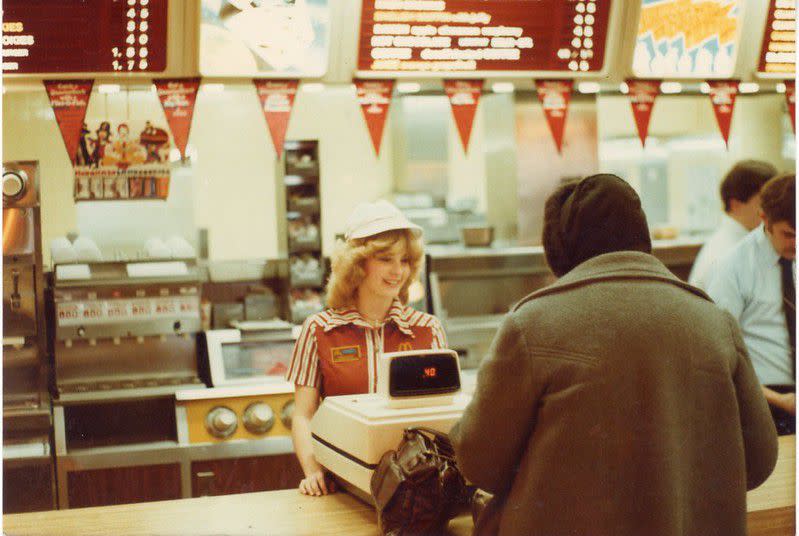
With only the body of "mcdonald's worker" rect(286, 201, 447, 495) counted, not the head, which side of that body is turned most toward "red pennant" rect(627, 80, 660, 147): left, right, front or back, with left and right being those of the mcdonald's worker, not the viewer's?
left

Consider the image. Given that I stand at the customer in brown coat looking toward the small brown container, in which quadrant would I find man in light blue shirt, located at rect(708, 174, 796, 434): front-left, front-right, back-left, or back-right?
front-right

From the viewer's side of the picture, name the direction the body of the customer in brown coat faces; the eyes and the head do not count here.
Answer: away from the camera

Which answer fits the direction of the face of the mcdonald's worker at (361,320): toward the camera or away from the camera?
toward the camera

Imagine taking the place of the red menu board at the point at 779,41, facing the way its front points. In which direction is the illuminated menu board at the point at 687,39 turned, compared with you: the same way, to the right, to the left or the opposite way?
the same way

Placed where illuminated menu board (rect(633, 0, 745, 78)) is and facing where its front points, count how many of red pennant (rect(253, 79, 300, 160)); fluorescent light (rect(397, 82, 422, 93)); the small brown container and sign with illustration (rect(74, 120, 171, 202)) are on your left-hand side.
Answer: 0

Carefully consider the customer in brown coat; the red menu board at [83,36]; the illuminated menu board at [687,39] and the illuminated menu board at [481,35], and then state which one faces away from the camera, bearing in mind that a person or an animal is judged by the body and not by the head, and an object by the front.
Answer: the customer in brown coat

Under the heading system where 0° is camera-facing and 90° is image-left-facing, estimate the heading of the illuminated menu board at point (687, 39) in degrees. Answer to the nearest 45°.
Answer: approximately 0°

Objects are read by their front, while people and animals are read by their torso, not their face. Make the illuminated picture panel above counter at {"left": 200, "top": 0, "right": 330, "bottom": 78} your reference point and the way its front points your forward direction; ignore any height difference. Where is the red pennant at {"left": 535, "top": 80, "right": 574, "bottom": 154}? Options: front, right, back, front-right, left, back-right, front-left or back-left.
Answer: left

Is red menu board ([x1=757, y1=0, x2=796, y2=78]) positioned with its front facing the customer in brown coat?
yes

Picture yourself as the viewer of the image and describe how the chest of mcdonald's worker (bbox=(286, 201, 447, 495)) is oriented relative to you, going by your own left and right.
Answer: facing the viewer and to the right of the viewer

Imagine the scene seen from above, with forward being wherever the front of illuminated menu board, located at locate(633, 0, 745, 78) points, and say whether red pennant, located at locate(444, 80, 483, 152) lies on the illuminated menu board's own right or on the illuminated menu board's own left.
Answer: on the illuminated menu board's own right

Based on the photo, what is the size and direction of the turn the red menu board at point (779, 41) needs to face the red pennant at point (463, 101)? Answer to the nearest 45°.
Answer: approximately 45° to its right

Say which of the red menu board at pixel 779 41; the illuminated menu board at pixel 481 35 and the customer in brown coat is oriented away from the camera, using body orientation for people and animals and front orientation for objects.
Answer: the customer in brown coat

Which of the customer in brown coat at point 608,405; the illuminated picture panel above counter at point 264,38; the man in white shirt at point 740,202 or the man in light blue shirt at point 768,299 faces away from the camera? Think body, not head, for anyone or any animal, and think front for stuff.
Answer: the customer in brown coat

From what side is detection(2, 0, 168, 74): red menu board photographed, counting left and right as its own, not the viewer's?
front
